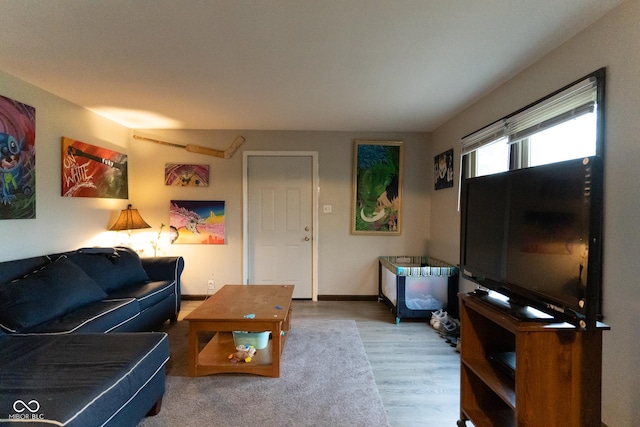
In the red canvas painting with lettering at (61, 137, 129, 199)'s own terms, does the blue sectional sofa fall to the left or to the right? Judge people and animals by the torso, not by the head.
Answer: on its right

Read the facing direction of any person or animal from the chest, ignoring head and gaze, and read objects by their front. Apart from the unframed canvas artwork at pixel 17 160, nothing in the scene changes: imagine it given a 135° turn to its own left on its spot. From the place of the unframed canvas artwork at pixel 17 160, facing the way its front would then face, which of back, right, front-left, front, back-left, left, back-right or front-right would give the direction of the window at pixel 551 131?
back-right

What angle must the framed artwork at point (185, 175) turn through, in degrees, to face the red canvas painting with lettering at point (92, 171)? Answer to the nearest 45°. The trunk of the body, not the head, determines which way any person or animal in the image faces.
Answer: approximately 90° to its right

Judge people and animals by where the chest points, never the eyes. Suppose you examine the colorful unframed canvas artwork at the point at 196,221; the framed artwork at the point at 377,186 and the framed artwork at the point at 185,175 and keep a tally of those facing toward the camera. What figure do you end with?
3

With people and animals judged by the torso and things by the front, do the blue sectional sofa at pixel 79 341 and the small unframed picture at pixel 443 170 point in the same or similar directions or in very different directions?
very different directions

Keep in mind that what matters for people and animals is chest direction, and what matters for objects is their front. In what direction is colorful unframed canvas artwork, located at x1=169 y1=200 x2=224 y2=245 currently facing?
toward the camera

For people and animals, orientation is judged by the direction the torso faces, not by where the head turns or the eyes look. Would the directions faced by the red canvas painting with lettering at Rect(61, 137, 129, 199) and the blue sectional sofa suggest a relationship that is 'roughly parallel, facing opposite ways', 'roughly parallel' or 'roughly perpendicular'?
roughly parallel

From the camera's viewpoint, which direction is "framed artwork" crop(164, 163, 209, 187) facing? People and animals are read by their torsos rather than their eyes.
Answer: toward the camera

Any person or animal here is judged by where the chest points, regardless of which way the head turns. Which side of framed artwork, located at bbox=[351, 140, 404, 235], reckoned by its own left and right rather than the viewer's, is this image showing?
front

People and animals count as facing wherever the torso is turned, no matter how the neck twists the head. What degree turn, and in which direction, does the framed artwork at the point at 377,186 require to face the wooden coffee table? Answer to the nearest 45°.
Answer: approximately 45° to its right

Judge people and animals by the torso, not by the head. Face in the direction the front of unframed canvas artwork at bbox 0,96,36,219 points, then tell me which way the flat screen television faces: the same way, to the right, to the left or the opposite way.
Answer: the opposite way

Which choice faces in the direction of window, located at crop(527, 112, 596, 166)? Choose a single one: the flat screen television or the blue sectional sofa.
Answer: the blue sectional sofa

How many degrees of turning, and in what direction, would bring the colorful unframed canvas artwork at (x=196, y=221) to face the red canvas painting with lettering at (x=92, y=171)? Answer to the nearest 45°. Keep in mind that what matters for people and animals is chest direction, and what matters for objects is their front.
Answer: approximately 90° to its right

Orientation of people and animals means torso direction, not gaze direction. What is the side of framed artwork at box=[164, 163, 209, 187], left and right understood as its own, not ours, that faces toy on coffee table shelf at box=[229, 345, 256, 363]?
front

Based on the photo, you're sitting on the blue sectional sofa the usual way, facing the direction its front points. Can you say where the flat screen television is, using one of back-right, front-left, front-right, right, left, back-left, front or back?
front

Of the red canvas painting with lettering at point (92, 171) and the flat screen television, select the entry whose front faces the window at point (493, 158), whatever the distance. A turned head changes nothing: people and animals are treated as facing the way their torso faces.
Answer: the red canvas painting with lettering

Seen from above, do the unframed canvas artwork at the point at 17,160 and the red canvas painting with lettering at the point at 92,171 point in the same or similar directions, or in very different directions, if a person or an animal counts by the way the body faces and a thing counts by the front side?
same or similar directions

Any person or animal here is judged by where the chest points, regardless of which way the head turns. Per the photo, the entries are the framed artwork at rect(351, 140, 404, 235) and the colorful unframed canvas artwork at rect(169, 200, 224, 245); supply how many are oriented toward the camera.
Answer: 2

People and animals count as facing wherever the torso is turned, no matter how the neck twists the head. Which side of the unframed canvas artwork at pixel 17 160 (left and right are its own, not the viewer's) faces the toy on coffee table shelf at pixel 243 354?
front

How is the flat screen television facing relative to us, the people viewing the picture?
facing the viewer and to the left of the viewer
